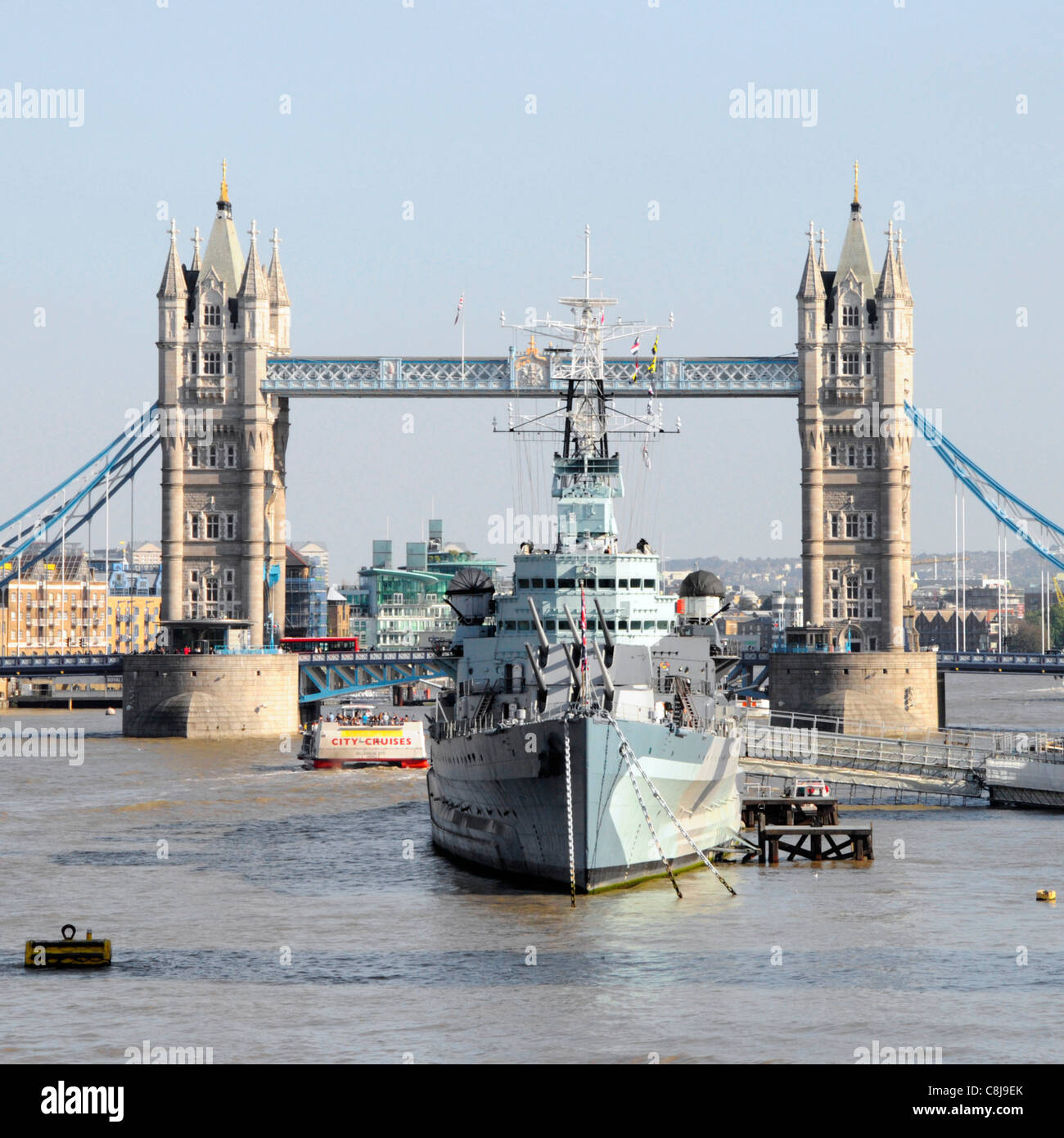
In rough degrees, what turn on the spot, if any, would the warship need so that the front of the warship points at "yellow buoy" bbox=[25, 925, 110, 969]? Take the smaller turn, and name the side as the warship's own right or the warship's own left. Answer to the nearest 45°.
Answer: approximately 45° to the warship's own right

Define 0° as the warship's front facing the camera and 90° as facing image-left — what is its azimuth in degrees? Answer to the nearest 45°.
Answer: approximately 0°
